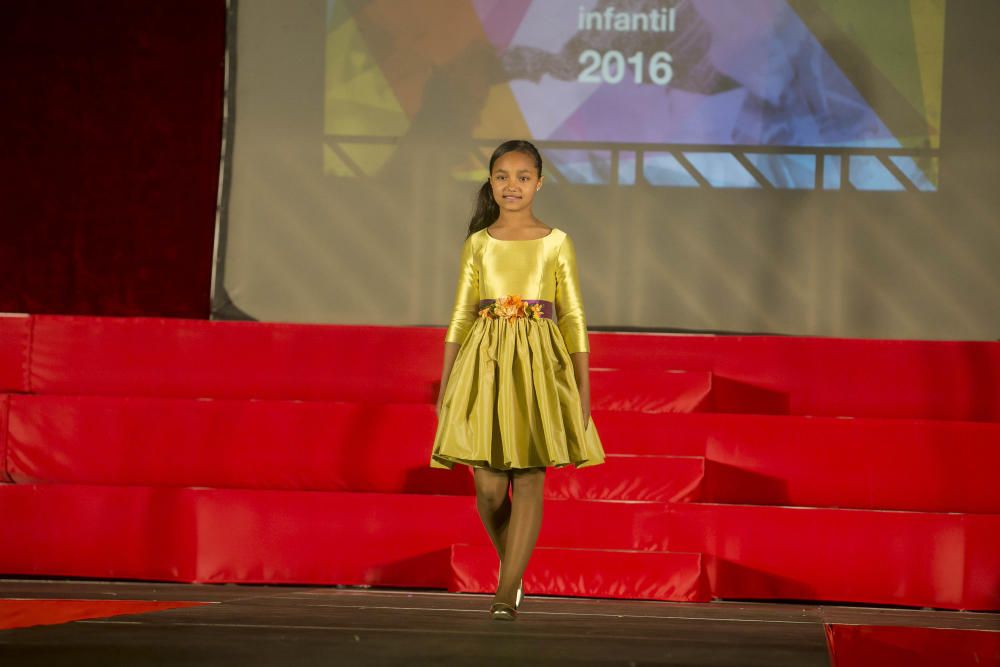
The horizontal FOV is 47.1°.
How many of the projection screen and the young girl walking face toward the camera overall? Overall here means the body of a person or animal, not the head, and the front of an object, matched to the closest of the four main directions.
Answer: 2

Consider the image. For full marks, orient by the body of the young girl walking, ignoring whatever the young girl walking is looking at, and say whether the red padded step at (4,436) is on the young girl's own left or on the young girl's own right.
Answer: on the young girl's own right

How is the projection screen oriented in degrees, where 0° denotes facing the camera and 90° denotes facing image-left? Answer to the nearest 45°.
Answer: approximately 0°

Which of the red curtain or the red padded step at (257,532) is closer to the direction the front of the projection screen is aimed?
the red padded step

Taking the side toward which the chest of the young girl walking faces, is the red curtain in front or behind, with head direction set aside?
behind

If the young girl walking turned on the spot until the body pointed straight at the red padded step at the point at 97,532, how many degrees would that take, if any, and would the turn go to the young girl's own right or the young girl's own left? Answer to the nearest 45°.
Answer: approximately 135° to the young girl's own right

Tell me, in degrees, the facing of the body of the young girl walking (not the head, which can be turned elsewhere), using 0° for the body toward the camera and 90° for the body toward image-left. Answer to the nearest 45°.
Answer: approximately 0°

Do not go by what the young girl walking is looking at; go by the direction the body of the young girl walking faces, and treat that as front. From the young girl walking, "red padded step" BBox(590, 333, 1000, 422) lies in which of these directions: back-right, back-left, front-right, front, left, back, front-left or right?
back-left

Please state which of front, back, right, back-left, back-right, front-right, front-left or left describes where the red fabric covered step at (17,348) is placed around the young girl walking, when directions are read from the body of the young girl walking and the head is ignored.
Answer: back-right

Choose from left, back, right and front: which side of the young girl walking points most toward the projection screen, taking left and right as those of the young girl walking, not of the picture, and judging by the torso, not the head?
back

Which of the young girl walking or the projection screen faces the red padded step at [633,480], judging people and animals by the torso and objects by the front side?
the projection screen
